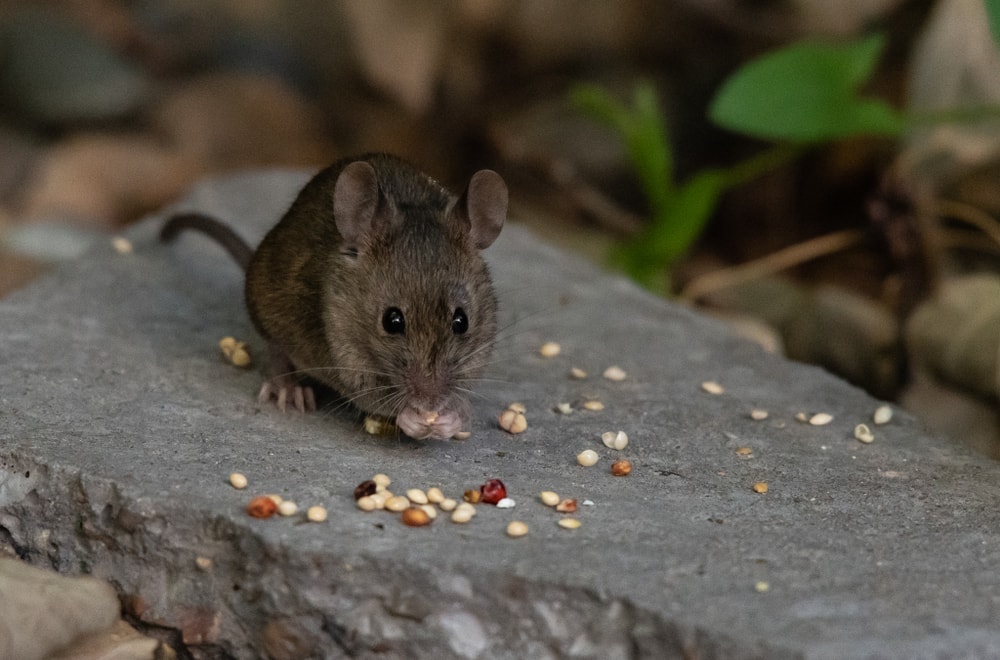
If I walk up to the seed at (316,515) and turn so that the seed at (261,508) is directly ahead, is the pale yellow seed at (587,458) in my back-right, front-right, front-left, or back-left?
back-right

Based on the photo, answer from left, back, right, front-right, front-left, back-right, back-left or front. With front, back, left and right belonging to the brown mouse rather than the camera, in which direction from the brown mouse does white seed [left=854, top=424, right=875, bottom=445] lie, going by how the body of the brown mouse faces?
front-left

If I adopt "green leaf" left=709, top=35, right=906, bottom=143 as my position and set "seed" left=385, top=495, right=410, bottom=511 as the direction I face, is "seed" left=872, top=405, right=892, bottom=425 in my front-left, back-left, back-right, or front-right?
front-left

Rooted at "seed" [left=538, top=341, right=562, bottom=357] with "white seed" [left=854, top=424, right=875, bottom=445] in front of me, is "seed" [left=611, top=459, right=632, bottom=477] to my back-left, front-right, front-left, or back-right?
front-right

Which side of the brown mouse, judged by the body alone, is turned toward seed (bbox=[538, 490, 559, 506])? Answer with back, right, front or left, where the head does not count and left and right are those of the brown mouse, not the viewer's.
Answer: front

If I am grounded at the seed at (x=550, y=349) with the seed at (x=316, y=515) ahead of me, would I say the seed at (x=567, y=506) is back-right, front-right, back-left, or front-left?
front-left

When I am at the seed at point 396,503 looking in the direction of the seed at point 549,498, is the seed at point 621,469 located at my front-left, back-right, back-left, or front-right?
front-left

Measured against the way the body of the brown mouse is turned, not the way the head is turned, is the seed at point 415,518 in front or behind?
in front

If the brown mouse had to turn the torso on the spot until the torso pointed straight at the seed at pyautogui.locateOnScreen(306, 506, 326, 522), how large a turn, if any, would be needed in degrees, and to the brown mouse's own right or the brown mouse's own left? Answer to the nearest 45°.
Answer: approximately 45° to the brown mouse's own right

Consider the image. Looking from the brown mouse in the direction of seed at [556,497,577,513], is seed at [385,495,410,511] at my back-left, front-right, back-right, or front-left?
front-right

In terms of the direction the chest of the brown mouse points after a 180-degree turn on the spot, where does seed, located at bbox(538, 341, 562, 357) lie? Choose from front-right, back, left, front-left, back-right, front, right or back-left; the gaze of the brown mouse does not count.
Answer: right

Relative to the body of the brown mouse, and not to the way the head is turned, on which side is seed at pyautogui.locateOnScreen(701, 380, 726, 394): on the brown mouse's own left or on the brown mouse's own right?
on the brown mouse's own left

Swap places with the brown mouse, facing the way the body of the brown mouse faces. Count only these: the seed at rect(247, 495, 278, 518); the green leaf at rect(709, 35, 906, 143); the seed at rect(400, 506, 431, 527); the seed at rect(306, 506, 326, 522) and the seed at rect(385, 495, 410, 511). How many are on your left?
1

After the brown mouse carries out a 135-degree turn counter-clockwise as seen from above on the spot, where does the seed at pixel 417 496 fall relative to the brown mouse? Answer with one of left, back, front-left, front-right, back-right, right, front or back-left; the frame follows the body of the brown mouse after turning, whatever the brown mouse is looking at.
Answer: back

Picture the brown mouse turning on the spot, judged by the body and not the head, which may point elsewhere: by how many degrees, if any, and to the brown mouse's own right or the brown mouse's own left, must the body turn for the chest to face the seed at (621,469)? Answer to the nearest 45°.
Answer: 0° — it already faces it

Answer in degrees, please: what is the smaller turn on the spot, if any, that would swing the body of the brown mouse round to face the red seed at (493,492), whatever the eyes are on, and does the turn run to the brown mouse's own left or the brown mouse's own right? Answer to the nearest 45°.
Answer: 0° — it already faces it

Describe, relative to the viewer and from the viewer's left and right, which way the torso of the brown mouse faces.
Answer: facing the viewer and to the right of the viewer

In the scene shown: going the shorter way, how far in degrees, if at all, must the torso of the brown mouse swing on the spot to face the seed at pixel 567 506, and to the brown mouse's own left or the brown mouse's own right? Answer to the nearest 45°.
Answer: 0° — it already faces it

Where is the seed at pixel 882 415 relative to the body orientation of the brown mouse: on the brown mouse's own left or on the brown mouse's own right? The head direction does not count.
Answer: on the brown mouse's own left
